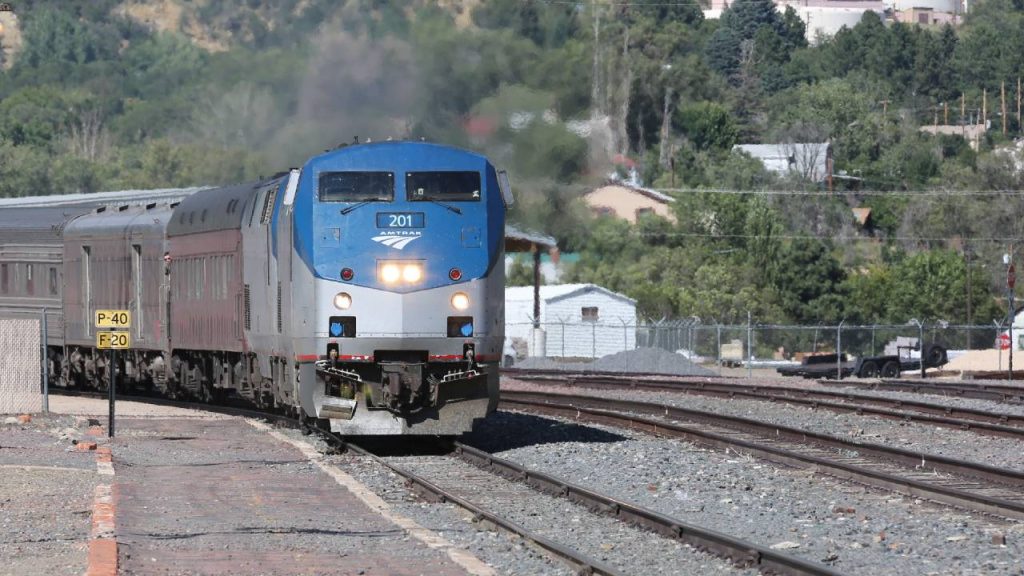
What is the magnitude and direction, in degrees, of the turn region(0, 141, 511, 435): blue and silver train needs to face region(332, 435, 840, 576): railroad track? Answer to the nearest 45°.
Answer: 0° — it already faces it

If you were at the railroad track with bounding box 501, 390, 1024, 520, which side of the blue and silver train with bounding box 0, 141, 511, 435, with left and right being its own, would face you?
front

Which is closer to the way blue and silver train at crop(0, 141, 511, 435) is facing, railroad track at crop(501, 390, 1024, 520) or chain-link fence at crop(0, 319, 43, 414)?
the railroad track

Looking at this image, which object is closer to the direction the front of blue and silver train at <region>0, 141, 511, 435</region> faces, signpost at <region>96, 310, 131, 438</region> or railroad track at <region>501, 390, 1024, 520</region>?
the railroad track

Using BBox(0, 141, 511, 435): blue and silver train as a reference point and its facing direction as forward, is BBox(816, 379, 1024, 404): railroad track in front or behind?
behind

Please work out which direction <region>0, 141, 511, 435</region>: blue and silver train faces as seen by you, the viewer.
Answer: facing the viewer

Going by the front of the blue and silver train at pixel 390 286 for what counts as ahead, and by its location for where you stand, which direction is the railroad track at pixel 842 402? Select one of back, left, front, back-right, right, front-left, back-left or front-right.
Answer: back-left
